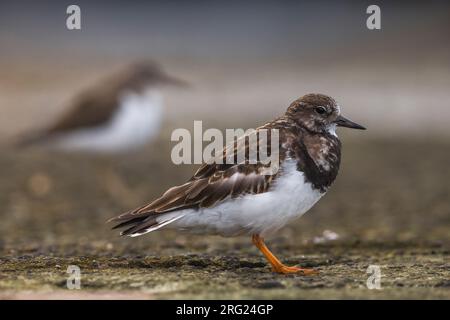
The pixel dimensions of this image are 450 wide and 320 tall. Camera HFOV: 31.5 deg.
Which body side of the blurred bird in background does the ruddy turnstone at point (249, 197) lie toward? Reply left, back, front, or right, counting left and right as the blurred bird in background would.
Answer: right

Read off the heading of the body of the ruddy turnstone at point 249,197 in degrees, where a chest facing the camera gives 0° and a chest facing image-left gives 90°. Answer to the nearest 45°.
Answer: approximately 270°

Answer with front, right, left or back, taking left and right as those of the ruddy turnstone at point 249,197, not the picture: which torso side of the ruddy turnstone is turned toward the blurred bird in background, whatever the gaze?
left

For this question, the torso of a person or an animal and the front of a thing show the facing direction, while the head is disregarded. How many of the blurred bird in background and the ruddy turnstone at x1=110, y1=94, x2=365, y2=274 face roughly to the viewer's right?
2

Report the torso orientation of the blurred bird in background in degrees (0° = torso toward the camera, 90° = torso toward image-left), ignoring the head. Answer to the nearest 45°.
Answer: approximately 270°
